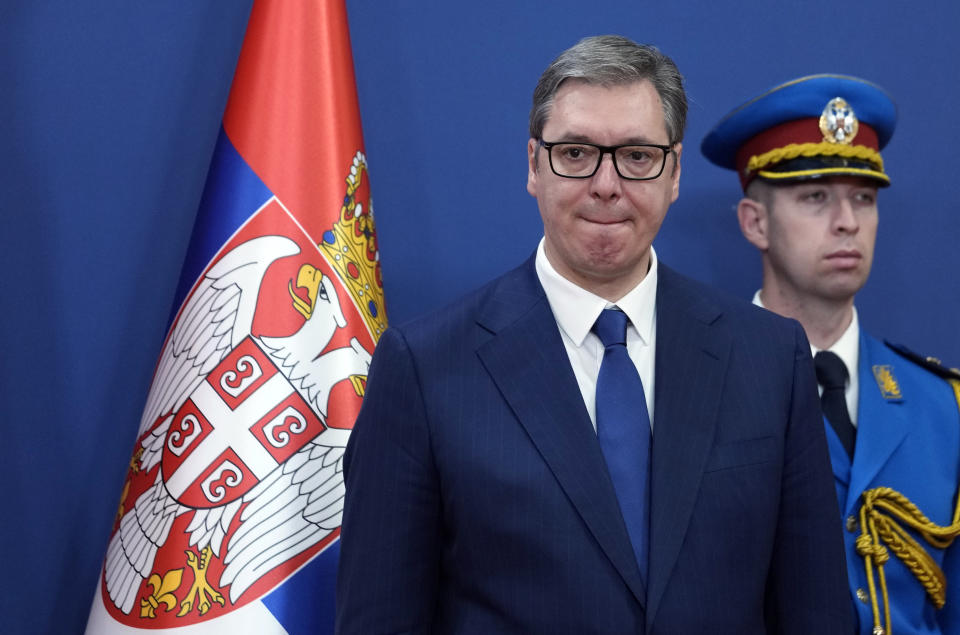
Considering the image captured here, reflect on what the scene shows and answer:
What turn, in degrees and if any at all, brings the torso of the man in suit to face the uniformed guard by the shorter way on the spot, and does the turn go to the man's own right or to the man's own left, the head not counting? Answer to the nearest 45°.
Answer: approximately 135° to the man's own left

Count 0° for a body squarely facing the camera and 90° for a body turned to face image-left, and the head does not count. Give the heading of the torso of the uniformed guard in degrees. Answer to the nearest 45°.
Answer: approximately 315°

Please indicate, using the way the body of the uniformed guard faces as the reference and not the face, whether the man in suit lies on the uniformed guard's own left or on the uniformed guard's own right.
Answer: on the uniformed guard's own right

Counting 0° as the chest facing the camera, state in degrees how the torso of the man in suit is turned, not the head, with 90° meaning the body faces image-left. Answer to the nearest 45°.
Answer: approximately 0°

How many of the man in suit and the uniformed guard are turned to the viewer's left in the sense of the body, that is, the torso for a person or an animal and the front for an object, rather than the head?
0
